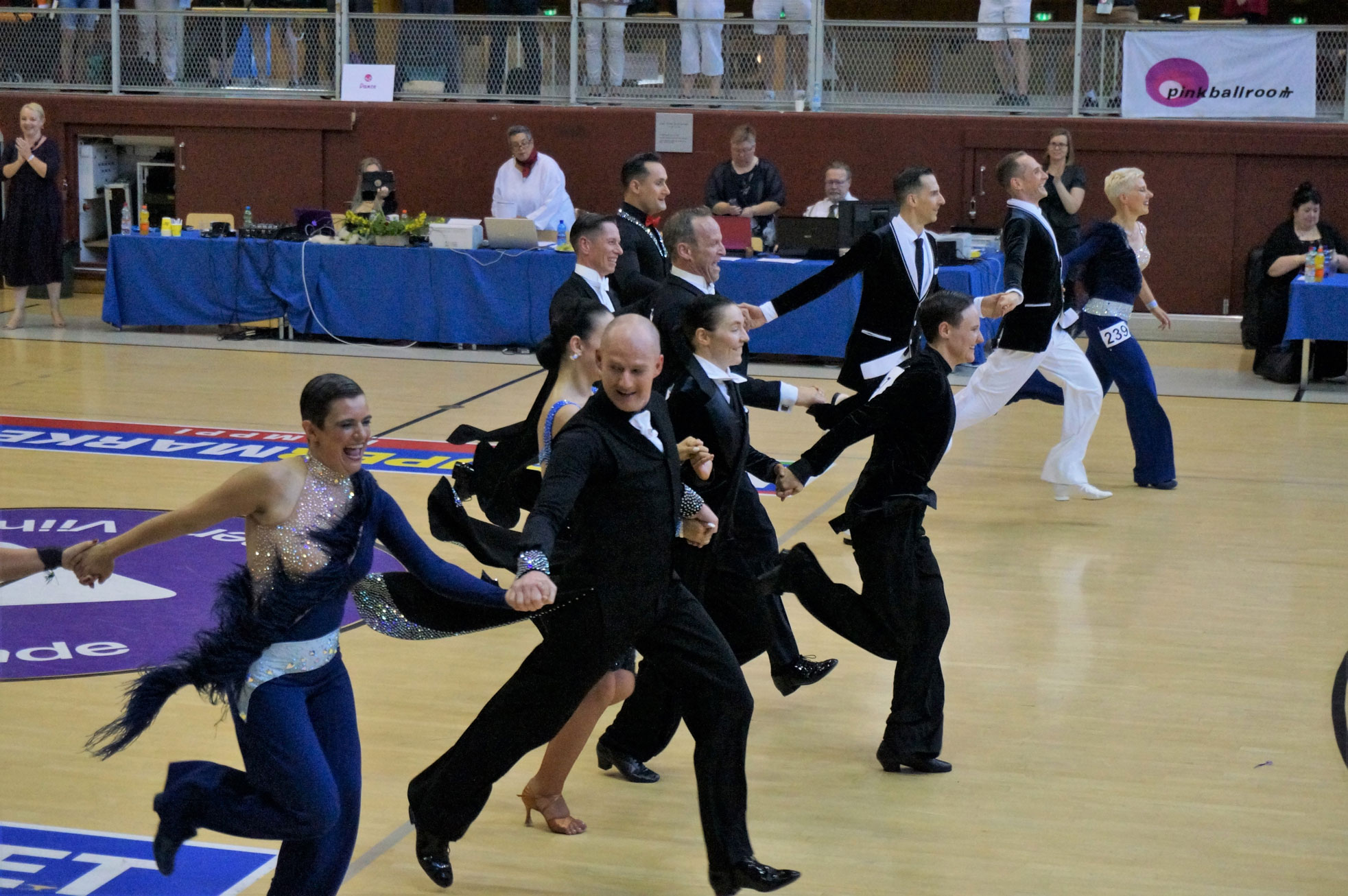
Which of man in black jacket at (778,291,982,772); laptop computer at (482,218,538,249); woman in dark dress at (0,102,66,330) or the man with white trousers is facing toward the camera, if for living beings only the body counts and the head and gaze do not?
the woman in dark dress

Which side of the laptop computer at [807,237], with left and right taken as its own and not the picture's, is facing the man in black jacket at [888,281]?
back

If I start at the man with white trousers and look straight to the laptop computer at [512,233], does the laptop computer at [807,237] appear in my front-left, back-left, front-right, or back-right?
front-right

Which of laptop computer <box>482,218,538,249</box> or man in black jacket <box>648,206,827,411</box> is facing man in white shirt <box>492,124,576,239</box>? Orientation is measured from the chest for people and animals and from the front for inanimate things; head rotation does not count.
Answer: the laptop computer

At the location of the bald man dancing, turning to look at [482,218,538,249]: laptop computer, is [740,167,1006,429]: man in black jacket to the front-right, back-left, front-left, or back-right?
front-right

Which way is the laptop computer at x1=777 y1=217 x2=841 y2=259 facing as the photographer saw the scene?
facing away from the viewer

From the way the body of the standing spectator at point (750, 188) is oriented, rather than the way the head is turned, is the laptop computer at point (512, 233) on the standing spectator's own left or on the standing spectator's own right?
on the standing spectator's own right

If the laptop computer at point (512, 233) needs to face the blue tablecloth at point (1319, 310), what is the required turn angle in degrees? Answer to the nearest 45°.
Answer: approximately 135° to its right

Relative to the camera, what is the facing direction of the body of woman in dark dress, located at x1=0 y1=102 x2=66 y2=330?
toward the camera

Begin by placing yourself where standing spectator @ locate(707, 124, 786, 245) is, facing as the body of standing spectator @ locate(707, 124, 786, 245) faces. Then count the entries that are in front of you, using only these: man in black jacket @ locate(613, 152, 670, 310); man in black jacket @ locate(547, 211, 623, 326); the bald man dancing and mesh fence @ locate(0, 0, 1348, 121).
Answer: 3

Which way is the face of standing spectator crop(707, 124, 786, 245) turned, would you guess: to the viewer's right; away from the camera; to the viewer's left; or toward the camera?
toward the camera

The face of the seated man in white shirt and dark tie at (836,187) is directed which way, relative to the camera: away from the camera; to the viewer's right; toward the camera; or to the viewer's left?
toward the camera
